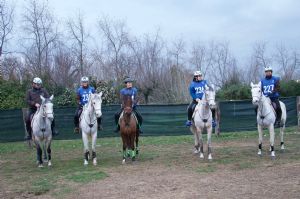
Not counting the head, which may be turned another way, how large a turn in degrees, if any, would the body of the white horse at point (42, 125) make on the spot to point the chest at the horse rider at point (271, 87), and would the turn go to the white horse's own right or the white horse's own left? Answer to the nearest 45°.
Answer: approximately 90° to the white horse's own left

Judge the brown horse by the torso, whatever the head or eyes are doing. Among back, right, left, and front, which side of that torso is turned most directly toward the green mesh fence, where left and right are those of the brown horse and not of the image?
back

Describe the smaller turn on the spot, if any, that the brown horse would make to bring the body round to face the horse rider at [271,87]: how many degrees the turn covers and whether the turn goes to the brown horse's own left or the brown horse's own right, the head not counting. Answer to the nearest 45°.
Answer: approximately 90° to the brown horse's own left

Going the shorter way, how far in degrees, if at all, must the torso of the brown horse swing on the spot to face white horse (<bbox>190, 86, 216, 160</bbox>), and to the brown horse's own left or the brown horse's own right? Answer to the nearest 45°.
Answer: approximately 90° to the brown horse's own left

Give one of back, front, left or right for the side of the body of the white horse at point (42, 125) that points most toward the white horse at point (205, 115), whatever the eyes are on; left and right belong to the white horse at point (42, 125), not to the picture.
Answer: left

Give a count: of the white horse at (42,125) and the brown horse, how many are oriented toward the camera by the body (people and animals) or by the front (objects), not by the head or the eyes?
2

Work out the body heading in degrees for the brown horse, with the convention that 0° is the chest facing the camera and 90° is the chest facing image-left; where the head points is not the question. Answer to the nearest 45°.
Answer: approximately 0°
